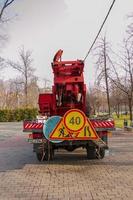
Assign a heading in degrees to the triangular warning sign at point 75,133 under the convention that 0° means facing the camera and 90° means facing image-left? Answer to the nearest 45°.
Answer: approximately 0°

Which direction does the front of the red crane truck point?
away from the camera
